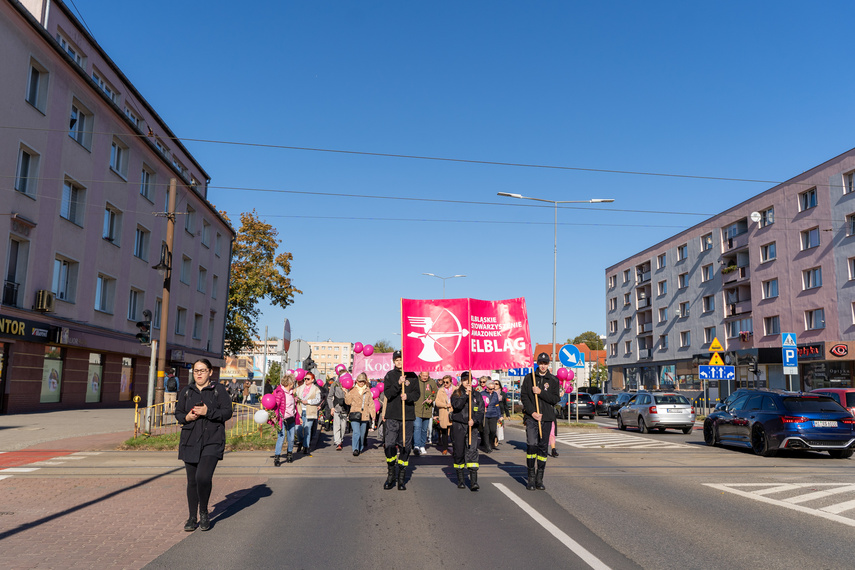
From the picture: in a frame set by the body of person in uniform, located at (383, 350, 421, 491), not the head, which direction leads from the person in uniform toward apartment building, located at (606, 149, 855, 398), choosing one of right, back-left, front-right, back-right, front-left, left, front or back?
back-left

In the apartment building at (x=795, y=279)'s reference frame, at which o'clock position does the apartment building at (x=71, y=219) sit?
the apartment building at (x=71, y=219) is roughly at 12 o'clock from the apartment building at (x=795, y=279).

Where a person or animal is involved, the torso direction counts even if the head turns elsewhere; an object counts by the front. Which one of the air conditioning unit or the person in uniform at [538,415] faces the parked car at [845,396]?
the air conditioning unit

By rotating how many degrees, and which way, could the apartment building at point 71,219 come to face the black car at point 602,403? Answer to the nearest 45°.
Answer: approximately 45° to its left

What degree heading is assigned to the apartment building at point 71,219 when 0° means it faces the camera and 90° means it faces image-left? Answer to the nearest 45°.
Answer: approximately 315°

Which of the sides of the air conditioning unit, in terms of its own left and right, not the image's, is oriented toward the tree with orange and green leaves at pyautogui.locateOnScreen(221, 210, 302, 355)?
left

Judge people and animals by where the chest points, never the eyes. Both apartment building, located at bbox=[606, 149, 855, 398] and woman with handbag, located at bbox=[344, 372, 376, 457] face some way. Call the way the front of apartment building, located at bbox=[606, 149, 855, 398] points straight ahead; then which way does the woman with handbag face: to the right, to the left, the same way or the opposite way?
to the left

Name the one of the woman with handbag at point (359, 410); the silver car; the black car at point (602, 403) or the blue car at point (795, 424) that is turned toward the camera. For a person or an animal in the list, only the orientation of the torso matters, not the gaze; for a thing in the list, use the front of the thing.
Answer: the woman with handbag

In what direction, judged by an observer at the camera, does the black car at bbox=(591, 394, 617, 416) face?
facing away from the viewer and to the left of the viewer

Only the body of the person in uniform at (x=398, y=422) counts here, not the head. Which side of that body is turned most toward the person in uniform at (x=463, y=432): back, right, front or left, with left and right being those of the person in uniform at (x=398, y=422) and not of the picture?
left

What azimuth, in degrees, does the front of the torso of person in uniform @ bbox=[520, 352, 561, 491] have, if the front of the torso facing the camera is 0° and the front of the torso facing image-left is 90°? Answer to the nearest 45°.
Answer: approximately 0°
